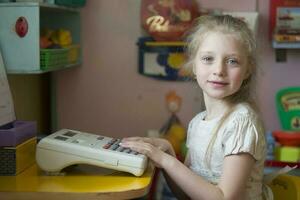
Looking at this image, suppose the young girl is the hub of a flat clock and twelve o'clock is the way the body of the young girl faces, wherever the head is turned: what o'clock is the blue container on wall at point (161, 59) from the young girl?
The blue container on wall is roughly at 4 o'clock from the young girl.

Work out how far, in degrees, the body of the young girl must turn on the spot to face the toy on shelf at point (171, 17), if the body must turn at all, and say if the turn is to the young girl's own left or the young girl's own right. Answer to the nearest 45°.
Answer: approximately 135° to the young girl's own right

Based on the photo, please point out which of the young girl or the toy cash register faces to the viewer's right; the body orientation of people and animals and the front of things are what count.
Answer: the toy cash register

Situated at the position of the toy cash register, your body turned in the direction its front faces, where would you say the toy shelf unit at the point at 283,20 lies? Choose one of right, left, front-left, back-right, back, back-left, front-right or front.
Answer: front-left

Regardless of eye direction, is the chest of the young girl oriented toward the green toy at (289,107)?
no

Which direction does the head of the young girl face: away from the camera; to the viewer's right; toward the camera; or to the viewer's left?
toward the camera

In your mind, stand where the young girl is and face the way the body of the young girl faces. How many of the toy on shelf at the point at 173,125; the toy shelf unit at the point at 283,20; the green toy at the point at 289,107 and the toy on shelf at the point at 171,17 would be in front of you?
0

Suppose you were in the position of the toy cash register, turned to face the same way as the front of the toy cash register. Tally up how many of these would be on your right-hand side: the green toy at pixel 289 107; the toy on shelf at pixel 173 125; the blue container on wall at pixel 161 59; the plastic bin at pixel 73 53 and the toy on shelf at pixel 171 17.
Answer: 0

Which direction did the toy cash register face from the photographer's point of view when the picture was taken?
facing to the right of the viewer

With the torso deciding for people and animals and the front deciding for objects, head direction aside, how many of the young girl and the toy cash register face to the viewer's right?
1

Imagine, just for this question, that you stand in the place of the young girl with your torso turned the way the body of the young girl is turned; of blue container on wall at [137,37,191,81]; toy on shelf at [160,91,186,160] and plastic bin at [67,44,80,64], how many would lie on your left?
0

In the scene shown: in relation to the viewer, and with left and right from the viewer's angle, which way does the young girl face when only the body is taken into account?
facing the viewer and to the left of the viewer
